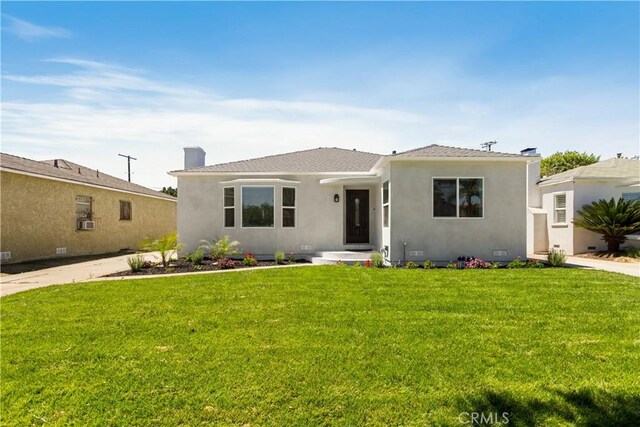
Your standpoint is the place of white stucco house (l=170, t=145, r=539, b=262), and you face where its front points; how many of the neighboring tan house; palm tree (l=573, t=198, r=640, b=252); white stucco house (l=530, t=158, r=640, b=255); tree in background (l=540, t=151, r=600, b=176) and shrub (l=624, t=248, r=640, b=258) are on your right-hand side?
1

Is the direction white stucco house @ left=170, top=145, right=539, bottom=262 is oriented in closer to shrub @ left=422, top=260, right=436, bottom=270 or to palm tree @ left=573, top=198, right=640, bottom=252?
the shrub

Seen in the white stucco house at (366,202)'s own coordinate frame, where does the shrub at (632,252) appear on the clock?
The shrub is roughly at 9 o'clock from the white stucco house.

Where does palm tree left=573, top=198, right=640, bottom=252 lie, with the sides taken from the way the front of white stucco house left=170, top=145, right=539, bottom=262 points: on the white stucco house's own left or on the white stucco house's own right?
on the white stucco house's own left

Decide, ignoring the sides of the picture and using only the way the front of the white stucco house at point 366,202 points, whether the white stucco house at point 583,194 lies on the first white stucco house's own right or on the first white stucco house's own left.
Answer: on the first white stucco house's own left

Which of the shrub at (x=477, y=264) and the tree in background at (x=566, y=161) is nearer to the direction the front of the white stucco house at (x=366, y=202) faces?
the shrub

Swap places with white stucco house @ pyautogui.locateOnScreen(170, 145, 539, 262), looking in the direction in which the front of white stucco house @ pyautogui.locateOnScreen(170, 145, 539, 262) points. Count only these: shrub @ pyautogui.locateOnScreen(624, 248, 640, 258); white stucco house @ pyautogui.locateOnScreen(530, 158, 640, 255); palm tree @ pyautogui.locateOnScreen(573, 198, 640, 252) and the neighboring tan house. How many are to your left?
3

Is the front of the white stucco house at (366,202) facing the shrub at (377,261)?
yes

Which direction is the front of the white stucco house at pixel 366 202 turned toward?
toward the camera

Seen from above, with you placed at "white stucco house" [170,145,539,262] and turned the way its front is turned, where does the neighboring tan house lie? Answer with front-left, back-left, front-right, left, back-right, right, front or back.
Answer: right

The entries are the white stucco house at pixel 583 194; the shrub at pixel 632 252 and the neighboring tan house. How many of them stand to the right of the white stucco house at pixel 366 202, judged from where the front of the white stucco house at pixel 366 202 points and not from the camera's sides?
1

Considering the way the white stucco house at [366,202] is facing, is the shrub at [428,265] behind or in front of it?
in front

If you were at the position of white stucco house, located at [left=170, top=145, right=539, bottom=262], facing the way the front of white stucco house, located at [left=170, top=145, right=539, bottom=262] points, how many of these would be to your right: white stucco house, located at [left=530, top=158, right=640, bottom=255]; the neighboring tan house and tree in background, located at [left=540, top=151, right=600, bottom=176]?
1

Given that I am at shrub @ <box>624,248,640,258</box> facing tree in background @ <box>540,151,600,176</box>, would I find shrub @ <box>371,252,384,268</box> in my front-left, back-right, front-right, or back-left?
back-left
